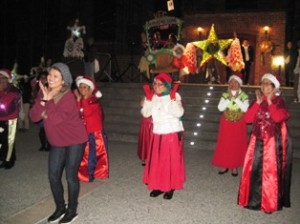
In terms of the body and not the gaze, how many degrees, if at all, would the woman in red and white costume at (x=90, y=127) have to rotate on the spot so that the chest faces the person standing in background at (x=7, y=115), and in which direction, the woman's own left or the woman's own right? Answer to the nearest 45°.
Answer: approximately 90° to the woman's own right

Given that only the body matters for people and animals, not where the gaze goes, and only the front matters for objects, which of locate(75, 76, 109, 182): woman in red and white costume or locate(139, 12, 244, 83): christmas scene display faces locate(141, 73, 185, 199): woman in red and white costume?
the christmas scene display

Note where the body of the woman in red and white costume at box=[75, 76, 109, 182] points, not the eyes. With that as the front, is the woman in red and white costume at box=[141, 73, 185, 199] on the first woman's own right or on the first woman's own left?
on the first woman's own left

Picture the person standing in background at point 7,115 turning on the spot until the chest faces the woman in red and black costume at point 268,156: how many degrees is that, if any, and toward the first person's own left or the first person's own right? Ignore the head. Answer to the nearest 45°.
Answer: approximately 90° to the first person's own left

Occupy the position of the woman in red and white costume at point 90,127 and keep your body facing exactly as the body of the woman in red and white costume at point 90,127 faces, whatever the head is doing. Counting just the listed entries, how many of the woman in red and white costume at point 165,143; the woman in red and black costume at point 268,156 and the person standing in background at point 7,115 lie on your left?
2

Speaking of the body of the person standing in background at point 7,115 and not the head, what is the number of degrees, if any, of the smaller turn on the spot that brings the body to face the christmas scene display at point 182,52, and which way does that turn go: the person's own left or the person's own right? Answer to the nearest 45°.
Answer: approximately 180°

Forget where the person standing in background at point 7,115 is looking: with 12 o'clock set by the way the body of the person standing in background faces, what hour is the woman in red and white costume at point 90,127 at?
The woman in red and white costume is roughly at 9 o'clock from the person standing in background.

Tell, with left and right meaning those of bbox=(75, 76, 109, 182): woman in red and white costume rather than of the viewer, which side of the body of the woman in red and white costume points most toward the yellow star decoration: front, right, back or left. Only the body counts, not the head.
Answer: back

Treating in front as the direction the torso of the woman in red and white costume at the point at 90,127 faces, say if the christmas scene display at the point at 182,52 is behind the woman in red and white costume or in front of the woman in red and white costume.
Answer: behind

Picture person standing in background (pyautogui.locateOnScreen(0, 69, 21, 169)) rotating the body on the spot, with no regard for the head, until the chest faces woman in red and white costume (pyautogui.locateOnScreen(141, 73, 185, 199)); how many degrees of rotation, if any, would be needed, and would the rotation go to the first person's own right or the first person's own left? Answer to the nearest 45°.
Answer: approximately 90° to the first person's own left
